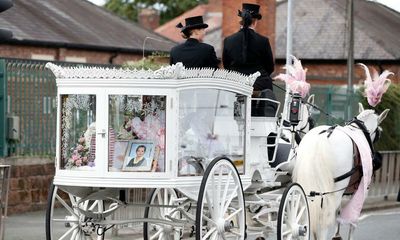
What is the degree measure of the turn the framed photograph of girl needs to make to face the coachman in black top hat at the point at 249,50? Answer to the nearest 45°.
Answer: approximately 135° to its left

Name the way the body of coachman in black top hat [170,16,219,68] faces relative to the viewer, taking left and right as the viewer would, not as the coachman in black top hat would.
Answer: facing away from the viewer and to the right of the viewer

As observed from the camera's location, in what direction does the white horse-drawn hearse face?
facing away from the viewer and to the right of the viewer

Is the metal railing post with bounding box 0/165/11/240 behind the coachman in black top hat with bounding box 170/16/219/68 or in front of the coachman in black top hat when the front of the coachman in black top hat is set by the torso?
behind

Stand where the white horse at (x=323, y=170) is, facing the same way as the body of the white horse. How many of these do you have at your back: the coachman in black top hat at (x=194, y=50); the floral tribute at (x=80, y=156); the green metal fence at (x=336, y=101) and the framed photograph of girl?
3

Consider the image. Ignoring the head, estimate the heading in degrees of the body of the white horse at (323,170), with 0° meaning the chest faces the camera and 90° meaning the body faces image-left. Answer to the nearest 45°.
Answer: approximately 225°

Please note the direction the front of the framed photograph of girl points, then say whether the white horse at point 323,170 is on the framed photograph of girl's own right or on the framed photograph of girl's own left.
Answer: on the framed photograph of girl's own left
